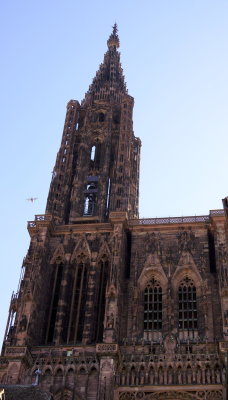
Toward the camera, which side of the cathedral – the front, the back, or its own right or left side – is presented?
front
